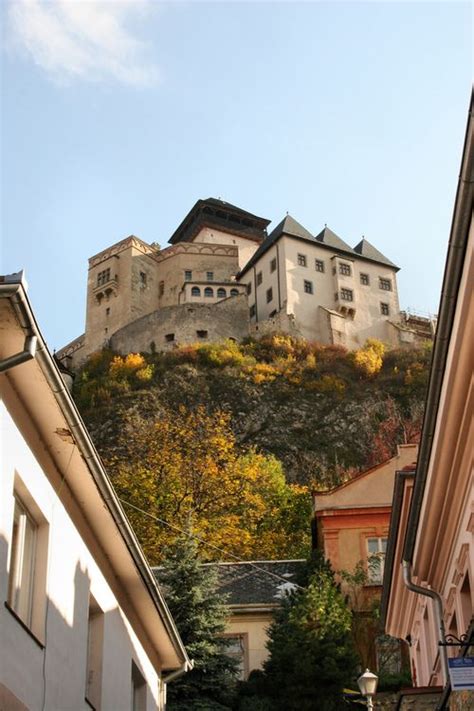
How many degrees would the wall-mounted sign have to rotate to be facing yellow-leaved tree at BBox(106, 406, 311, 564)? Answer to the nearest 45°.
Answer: approximately 180°

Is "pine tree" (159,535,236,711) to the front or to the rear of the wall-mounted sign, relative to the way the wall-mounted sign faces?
to the rear

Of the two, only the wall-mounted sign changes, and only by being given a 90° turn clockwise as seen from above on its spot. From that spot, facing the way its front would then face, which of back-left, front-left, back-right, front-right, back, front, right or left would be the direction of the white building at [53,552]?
front

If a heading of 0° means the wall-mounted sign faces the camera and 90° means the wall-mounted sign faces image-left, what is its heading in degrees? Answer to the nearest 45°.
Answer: approximately 0°
